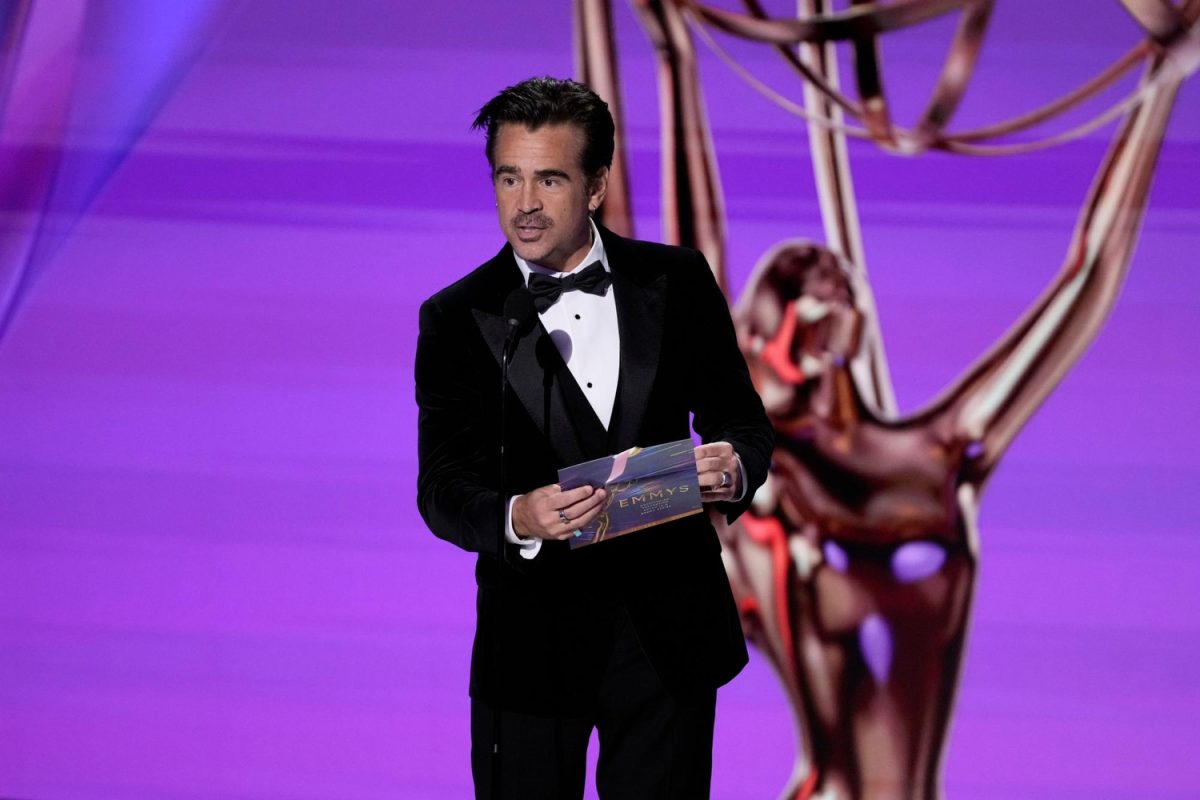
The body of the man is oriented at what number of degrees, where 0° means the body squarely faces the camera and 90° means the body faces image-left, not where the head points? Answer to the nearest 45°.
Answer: approximately 0°
